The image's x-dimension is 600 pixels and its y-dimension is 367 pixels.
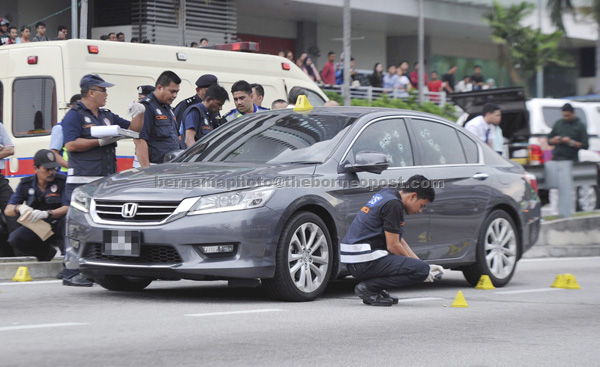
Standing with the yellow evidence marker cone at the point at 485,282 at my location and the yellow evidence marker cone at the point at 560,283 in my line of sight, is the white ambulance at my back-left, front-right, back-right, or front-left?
back-left

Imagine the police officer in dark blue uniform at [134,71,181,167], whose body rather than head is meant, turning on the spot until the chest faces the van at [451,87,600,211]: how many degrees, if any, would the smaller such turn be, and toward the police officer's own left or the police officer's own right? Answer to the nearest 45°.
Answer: approximately 90° to the police officer's own left

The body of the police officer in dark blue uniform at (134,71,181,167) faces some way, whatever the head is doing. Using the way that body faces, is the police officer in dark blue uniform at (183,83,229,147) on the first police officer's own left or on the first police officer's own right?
on the first police officer's own left

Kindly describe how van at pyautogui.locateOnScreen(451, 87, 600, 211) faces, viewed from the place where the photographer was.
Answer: facing away from the viewer and to the right of the viewer

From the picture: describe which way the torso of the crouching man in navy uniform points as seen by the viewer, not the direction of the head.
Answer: to the viewer's right

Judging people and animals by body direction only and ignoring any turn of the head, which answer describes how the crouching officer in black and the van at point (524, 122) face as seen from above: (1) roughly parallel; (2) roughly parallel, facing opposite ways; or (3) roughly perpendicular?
roughly perpendicular

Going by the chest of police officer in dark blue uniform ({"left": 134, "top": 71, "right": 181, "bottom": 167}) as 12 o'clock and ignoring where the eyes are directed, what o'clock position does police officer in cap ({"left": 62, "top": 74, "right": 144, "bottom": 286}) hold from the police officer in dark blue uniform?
The police officer in cap is roughly at 3 o'clock from the police officer in dark blue uniform.

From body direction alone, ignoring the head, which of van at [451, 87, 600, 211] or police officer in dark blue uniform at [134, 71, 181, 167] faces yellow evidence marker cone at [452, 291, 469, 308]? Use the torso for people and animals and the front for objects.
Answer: the police officer in dark blue uniform

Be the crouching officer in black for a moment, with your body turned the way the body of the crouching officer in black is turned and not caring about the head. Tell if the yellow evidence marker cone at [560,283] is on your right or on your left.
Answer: on your left

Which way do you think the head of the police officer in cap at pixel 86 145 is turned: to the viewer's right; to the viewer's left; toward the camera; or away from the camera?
to the viewer's right
